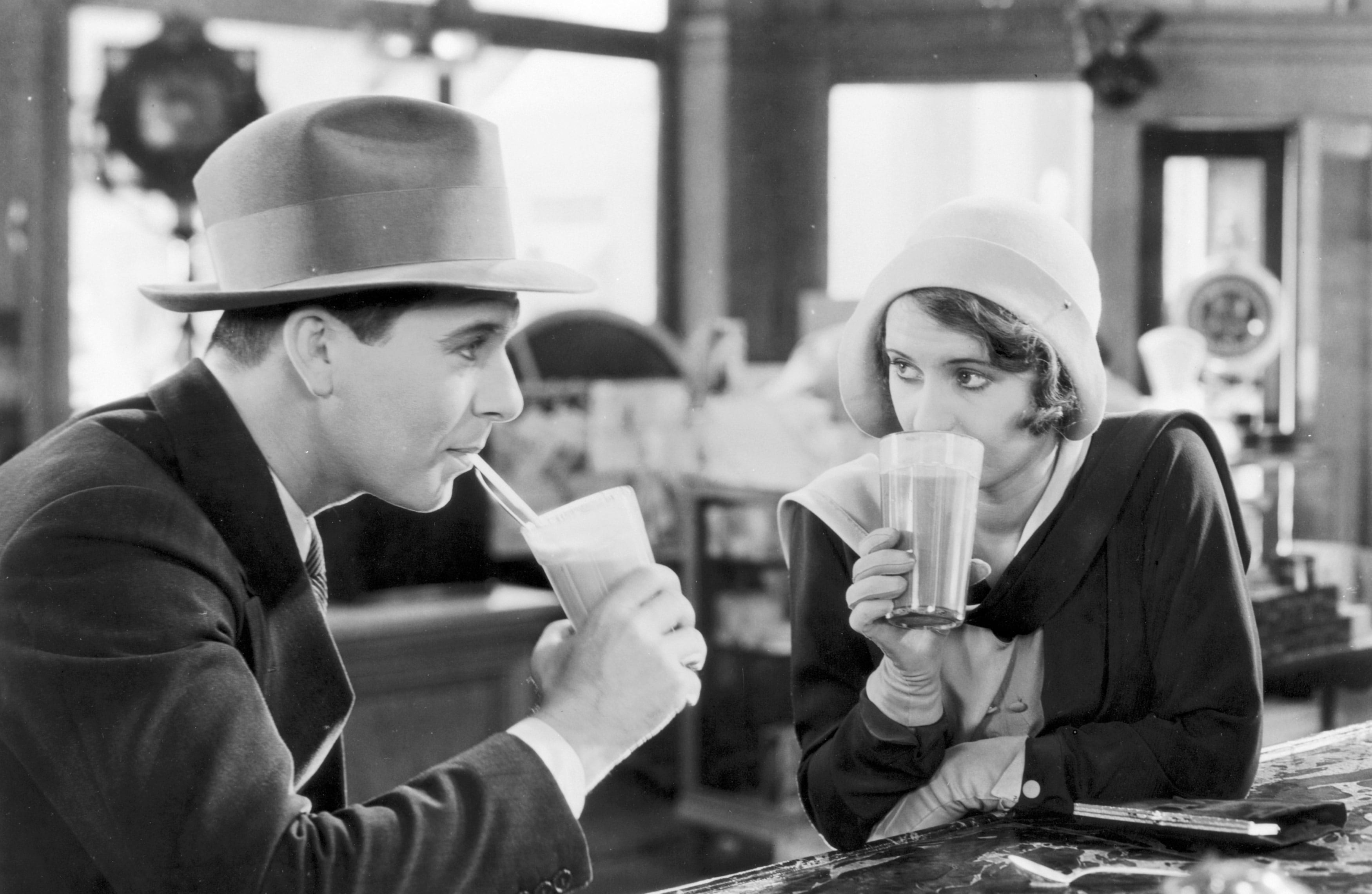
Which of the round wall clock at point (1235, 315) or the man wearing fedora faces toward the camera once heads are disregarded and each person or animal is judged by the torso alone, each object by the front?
the round wall clock

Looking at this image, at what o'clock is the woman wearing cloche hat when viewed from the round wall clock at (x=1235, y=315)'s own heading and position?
The woman wearing cloche hat is roughly at 12 o'clock from the round wall clock.

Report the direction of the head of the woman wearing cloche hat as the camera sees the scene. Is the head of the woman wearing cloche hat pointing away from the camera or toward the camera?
toward the camera

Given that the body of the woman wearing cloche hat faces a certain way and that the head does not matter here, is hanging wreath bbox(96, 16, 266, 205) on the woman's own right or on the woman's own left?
on the woman's own right

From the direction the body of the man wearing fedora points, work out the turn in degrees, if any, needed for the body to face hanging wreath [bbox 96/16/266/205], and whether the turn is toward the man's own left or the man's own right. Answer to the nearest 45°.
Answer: approximately 90° to the man's own left

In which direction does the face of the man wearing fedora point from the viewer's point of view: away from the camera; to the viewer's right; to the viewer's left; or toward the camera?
to the viewer's right

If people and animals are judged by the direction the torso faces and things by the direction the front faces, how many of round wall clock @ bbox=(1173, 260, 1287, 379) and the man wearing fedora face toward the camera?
1

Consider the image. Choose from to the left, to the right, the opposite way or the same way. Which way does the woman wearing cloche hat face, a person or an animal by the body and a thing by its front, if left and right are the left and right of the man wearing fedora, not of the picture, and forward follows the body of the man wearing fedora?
to the right

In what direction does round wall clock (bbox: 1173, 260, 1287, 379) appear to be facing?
toward the camera

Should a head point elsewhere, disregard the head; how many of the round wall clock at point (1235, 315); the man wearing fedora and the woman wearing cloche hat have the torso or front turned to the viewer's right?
1

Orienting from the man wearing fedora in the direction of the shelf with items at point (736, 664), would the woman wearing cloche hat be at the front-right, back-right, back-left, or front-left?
front-right

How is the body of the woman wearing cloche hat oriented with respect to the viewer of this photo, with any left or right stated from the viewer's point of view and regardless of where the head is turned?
facing the viewer and to the left of the viewer

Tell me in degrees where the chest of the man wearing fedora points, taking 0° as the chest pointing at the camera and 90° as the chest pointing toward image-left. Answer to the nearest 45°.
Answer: approximately 270°
